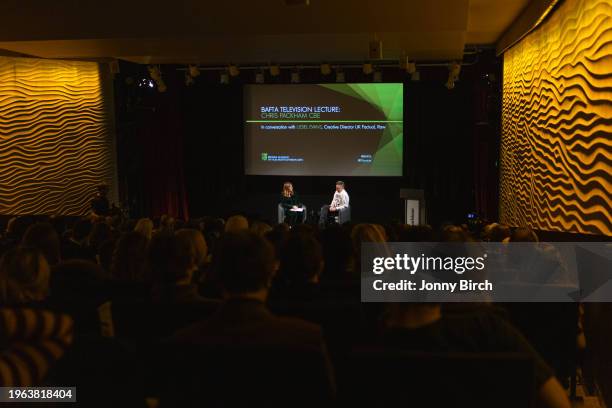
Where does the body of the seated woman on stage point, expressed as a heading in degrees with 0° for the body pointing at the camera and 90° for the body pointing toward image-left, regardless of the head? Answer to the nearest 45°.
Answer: approximately 315°

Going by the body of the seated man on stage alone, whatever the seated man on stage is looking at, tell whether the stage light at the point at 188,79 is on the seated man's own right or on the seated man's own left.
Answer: on the seated man's own right

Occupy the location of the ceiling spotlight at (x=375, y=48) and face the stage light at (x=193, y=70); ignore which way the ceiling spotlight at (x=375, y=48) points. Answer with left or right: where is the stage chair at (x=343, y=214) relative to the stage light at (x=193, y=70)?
right

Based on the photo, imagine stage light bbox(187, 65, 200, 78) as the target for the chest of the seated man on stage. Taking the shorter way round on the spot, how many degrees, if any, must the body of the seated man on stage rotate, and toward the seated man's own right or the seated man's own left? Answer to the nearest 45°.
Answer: approximately 45° to the seated man's own right

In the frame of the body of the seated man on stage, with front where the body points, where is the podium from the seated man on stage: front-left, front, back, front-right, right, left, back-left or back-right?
back-left

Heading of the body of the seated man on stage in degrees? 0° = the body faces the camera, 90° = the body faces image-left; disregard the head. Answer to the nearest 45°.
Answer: approximately 45°

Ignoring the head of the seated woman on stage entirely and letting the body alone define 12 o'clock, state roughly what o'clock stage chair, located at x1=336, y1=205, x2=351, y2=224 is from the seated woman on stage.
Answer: The stage chair is roughly at 11 o'clock from the seated woman on stage.
